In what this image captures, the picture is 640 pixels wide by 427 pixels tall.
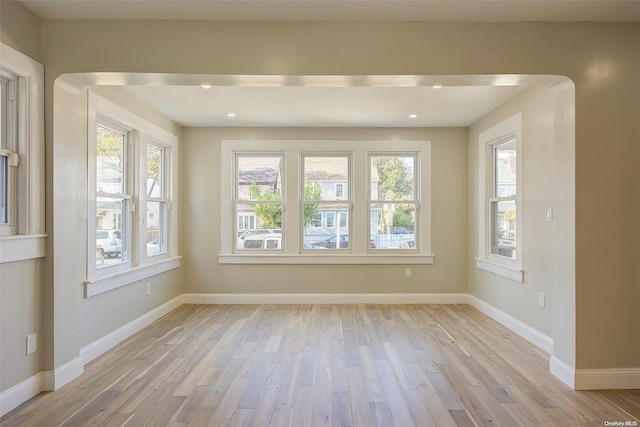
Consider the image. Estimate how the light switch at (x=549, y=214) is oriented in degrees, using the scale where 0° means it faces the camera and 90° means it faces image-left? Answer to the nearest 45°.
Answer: approximately 45°

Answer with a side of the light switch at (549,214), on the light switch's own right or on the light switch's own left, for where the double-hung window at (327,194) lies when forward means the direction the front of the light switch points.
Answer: on the light switch's own right

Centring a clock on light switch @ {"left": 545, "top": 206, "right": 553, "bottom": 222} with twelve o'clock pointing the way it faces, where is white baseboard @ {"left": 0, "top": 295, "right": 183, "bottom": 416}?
The white baseboard is roughly at 12 o'clock from the light switch.

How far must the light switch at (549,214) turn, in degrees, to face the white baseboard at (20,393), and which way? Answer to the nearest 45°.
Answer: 0° — it already faces it

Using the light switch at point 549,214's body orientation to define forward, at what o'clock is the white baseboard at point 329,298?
The white baseboard is roughly at 2 o'clock from the light switch.

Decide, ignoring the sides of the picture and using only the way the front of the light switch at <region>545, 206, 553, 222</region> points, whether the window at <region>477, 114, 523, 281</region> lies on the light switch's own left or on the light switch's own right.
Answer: on the light switch's own right

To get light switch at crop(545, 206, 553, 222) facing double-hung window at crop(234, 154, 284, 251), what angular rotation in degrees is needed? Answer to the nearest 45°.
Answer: approximately 45° to its right

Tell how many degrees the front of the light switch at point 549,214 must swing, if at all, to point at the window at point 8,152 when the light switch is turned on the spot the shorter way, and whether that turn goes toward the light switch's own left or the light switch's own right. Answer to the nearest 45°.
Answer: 0° — it already faces it

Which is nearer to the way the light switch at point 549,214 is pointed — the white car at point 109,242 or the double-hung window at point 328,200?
the white car

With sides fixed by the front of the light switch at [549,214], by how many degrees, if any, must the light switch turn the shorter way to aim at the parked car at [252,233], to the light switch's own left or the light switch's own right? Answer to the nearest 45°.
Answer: approximately 45° to the light switch's own right

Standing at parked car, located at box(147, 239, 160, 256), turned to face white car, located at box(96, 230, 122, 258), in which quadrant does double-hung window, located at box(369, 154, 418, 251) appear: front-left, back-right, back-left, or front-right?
back-left

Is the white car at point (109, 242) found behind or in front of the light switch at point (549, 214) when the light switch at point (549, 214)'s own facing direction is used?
in front
